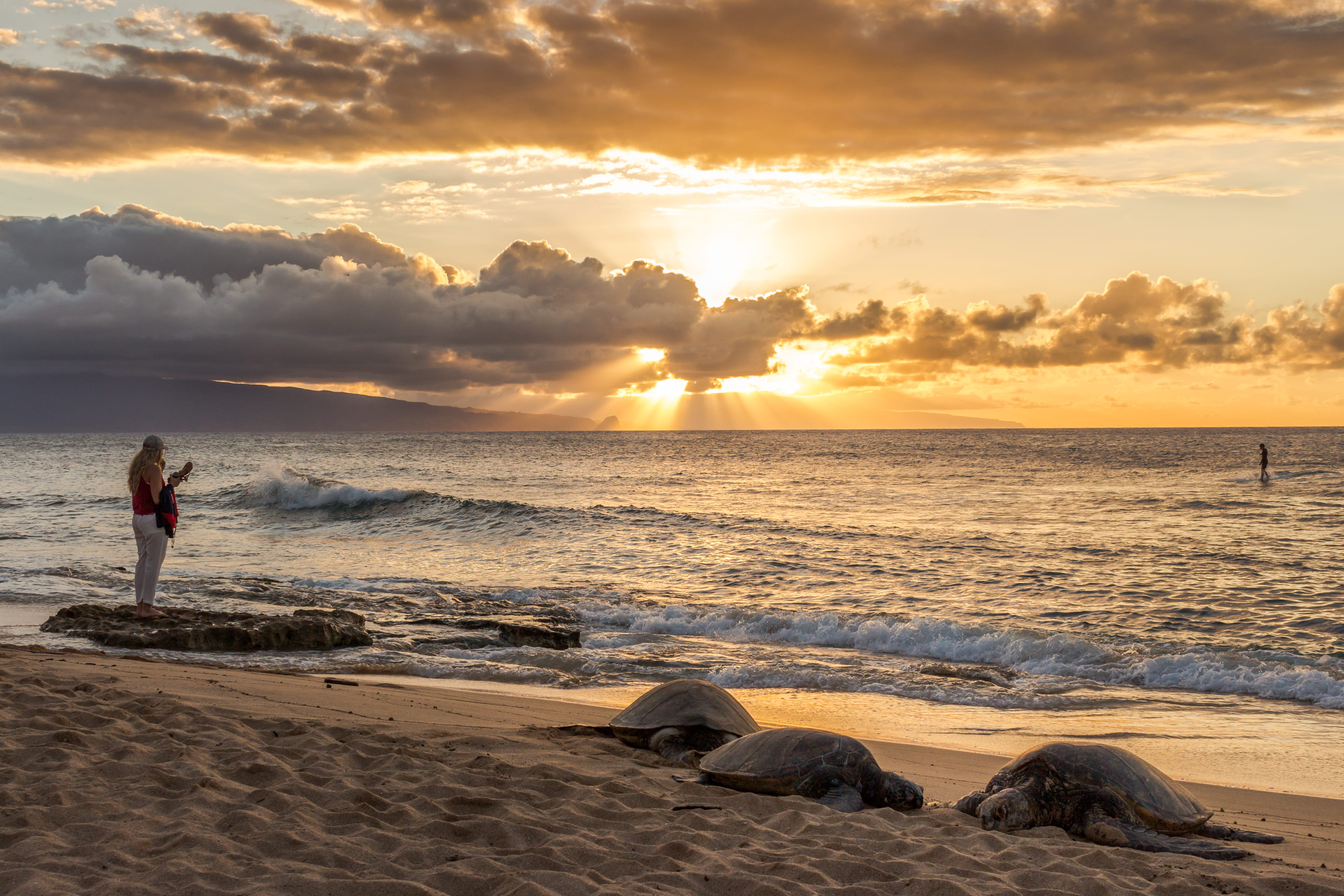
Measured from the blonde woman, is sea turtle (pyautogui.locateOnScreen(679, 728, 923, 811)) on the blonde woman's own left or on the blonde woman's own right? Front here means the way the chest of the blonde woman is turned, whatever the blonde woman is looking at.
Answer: on the blonde woman's own right

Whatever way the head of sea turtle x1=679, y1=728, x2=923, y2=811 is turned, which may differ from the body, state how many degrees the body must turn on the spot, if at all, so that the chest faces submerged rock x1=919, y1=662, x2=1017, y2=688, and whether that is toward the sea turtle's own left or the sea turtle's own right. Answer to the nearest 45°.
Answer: approximately 90° to the sea turtle's own left

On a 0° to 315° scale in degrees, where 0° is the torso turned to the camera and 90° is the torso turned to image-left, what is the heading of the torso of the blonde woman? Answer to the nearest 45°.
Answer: approximately 270°

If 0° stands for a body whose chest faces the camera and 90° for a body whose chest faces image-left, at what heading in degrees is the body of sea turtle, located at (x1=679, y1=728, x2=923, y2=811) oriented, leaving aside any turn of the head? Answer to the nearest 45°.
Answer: approximately 270°

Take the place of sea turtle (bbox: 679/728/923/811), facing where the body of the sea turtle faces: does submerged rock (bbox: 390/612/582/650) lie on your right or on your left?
on your left

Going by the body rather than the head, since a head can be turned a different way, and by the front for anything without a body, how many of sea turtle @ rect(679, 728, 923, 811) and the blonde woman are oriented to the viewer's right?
2

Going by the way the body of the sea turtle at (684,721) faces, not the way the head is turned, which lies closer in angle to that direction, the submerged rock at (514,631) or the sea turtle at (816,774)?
the sea turtle

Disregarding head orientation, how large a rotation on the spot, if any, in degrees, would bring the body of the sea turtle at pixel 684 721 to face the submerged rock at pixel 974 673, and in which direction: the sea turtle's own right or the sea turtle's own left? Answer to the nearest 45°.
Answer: approximately 90° to the sea turtle's own left

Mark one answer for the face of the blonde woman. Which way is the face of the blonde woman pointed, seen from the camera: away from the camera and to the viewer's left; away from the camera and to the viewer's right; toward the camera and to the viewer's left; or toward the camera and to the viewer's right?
away from the camera and to the viewer's right
